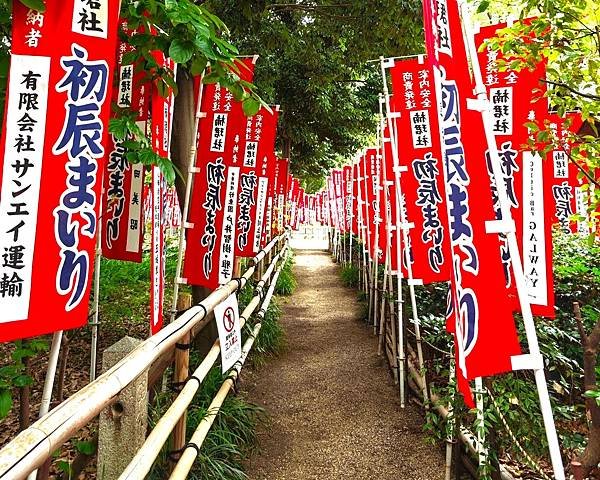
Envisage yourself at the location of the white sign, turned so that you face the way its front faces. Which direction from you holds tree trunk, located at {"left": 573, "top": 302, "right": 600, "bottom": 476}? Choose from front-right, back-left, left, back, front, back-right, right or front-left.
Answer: front

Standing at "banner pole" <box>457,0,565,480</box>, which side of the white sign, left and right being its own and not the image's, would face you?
front

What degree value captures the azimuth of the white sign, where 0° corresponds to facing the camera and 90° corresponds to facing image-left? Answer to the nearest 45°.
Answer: approximately 315°

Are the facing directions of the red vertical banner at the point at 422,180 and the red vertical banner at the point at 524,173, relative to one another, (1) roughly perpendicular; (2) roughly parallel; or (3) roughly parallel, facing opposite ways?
roughly parallel

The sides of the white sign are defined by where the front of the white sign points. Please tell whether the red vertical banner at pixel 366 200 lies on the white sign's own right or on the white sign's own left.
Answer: on the white sign's own left

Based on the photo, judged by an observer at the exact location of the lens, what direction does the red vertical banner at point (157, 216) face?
facing the viewer and to the right of the viewer
